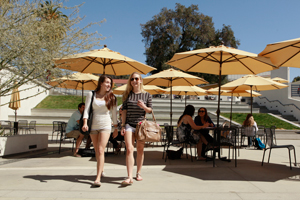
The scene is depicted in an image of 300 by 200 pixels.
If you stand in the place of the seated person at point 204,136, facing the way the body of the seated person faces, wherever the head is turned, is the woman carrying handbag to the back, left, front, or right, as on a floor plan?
front

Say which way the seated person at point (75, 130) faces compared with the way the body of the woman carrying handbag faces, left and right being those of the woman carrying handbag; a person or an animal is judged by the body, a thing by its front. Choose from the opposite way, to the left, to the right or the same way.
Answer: to the left

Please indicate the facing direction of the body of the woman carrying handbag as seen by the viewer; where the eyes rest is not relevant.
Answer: toward the camera

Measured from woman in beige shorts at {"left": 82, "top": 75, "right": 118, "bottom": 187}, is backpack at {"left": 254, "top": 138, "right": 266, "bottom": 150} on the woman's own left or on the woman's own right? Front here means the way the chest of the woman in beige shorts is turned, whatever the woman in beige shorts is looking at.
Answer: on the woman's own left

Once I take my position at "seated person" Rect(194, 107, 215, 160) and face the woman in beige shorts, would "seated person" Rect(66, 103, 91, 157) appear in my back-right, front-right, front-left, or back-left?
front-right

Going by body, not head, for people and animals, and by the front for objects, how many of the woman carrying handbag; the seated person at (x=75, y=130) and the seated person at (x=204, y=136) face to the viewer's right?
1

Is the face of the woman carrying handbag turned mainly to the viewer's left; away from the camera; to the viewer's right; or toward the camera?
toward the camera

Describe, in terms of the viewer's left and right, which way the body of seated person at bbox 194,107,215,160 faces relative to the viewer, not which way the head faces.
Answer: facing the viewer and to the left of the viewer

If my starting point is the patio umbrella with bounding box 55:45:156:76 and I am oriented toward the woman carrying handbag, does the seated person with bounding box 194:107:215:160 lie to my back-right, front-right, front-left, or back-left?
front-left

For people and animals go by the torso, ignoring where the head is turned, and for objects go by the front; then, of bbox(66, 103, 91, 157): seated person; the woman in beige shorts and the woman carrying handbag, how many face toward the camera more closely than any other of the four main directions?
2

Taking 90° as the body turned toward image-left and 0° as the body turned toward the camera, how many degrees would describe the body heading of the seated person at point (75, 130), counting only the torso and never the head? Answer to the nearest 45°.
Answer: approximately 270°
